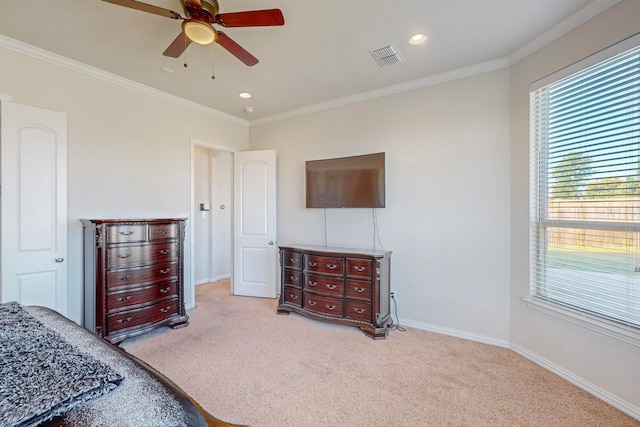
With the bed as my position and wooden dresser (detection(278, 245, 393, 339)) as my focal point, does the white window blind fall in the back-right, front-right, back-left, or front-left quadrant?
front-right

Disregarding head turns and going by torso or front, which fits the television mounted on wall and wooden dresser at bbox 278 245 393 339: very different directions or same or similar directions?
same or similar directions

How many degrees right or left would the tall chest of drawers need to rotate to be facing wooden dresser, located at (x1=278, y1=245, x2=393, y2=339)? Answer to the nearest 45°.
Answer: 0° — it already faces it

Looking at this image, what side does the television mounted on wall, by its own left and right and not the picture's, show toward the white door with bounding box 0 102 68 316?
front

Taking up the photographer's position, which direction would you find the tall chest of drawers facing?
facing the viewer and to the right of the viewer

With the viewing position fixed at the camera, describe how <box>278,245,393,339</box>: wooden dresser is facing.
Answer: facing the viewer and to the left of the viewer

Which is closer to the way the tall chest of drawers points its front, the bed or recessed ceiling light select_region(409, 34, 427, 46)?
the recessed ceiling light

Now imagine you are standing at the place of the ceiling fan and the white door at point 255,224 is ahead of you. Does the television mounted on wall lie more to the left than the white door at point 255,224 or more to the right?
right

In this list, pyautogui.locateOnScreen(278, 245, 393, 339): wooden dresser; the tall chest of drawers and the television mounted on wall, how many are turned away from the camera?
0

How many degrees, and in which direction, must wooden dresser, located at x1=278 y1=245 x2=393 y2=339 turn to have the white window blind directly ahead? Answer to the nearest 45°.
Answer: approximately 90° to its left

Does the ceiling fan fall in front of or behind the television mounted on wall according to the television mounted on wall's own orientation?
in front

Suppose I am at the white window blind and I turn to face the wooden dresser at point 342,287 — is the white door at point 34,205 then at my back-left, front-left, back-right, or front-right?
front-left

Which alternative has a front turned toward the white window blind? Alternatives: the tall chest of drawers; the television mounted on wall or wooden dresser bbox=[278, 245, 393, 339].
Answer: the tall chest of drawers

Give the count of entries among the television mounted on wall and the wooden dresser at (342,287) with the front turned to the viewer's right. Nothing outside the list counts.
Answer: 0

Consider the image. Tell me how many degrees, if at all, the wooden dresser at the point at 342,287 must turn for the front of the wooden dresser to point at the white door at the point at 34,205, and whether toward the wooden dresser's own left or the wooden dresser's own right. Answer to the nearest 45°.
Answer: approximately 45° to the wooden dresser's own right
